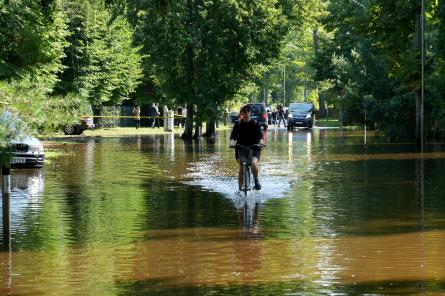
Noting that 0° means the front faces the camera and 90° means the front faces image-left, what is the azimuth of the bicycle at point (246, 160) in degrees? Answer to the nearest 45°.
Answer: approximately 0°

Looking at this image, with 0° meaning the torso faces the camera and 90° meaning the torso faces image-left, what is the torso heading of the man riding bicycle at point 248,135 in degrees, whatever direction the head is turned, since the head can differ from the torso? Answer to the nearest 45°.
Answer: approximately 0°

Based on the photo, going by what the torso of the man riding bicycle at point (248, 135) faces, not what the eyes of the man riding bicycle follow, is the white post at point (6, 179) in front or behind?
in front
